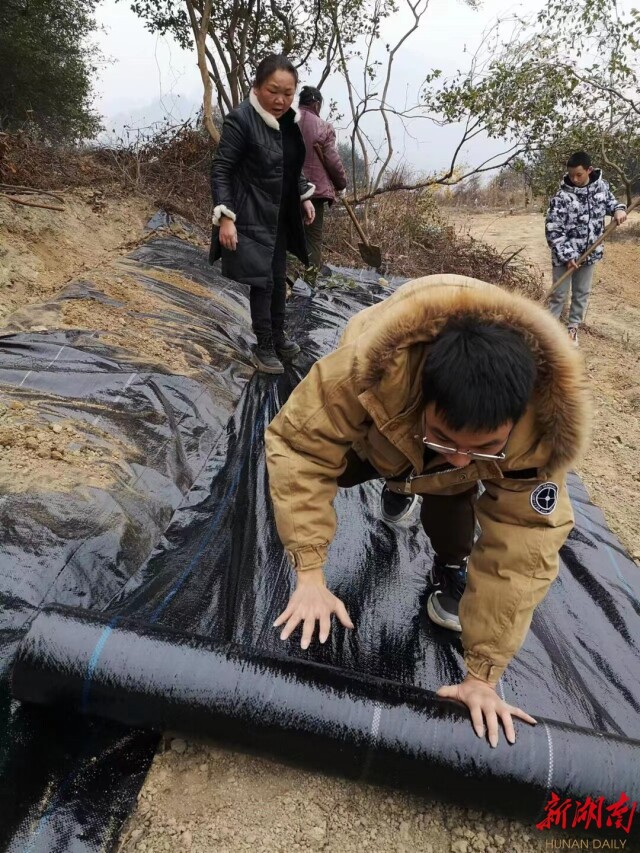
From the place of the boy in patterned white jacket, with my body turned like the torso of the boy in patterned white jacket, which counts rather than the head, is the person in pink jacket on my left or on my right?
on my right

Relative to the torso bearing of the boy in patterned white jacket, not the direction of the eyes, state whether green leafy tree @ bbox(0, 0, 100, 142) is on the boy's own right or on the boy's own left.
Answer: on the boy's own right

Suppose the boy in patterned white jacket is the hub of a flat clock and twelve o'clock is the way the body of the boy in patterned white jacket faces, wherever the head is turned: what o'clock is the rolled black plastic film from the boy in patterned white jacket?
The rolled black plastic film is roughly at 12 o'clock from the boy in patterned white jacket.

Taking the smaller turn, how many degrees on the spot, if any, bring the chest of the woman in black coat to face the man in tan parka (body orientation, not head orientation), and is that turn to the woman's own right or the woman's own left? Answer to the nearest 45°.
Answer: approximately 45° to the woman's own right

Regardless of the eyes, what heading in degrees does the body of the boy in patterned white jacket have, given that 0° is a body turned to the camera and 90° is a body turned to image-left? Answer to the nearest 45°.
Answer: approximately 0°

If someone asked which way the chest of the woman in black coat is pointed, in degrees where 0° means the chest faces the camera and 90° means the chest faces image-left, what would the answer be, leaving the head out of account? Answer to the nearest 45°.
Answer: approximately 315°

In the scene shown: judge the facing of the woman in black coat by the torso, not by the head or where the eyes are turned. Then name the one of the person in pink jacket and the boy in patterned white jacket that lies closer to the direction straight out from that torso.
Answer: the boy in patterned white jacket

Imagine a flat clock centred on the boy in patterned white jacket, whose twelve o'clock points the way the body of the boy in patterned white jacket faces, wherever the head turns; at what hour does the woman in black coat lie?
The woman in black coat is roughly at 1 o'clock from the boy in patterned white jacket.
